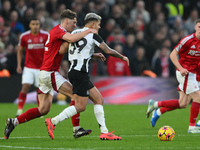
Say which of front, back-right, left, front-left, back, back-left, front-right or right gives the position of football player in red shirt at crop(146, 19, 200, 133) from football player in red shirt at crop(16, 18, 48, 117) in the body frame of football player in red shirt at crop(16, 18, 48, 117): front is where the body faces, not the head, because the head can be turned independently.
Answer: front-left

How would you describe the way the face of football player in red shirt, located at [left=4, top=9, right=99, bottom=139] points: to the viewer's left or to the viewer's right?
to the viewer's right

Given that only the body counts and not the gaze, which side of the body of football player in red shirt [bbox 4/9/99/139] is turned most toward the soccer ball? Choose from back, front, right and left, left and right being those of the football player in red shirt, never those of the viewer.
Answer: front

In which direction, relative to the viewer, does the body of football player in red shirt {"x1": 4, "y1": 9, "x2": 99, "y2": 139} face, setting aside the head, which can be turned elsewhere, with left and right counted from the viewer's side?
facing to the right of the viewer

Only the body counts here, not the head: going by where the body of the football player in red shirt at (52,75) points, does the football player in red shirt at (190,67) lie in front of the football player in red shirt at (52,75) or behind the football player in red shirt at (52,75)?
in front

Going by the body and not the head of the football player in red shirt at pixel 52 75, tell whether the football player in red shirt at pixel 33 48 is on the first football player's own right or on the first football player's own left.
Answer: on the first football player's own left
